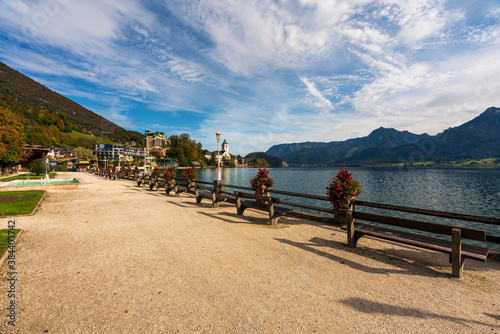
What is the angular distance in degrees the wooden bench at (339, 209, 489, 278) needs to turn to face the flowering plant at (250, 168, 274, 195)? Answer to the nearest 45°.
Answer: approximately 90° to its left

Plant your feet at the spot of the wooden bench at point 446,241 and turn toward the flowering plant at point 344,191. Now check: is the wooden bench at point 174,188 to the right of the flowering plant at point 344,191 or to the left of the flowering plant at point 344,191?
left

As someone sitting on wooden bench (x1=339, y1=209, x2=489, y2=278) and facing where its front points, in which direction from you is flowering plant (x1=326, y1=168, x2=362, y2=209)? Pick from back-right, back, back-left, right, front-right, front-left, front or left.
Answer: left

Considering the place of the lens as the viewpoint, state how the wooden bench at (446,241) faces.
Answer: facing away from the viewer and to the right of the viewer

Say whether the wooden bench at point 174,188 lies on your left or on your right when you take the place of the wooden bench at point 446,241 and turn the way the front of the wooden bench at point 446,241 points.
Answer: on your left

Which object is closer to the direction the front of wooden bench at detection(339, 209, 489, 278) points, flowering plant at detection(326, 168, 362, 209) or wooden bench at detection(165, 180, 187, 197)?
the flowering plant

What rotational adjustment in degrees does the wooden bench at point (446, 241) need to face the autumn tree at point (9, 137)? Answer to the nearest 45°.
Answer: approximately 135° to its left

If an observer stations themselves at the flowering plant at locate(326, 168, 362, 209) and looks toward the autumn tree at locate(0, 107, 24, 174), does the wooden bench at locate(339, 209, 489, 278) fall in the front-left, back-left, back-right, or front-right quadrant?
back-left

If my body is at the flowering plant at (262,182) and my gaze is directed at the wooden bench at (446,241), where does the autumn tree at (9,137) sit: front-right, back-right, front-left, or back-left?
back-right

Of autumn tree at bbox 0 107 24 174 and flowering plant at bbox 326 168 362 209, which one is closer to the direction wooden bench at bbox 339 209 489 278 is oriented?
the flowering plant

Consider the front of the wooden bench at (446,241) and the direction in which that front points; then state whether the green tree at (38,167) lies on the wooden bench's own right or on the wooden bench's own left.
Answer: on the wooden bench's own left
